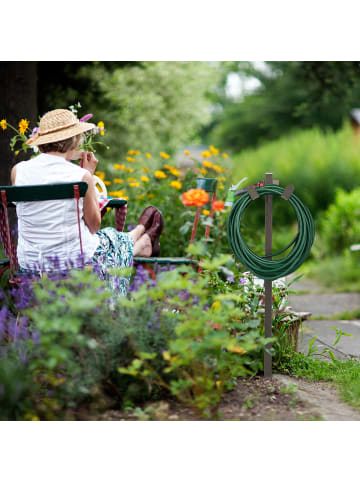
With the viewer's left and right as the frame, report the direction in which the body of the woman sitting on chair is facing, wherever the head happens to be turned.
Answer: facing away from the viewer and to the right of the viewer

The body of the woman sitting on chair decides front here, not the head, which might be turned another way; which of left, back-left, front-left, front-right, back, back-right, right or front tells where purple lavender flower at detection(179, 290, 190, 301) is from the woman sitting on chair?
right

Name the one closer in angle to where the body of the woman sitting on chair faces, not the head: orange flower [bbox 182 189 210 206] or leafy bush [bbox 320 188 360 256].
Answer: the leafy bush

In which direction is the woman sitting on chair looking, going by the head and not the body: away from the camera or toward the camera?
away from the camera

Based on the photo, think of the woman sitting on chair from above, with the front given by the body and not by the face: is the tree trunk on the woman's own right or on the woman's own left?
on the woman's own left

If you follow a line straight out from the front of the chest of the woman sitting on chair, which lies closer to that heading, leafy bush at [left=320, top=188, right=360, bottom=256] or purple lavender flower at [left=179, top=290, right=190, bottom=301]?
the leafy bush

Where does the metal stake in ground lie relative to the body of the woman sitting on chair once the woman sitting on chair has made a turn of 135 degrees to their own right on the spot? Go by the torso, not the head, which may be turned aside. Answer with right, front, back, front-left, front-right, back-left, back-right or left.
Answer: left

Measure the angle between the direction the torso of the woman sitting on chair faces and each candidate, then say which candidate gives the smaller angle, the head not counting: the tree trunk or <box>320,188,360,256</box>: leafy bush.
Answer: the leafy bush

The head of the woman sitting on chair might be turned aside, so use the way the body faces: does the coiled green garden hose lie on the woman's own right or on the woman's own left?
on the woman's own right

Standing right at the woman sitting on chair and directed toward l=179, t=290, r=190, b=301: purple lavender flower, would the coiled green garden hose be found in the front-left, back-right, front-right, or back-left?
front-left

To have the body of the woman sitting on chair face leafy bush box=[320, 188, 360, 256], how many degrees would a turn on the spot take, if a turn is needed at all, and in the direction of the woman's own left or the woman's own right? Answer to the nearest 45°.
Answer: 0° — they already face it

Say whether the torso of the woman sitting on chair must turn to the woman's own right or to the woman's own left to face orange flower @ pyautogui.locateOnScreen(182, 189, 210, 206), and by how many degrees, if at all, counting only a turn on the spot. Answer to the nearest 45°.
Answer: approximately 90° to the woman's own right
